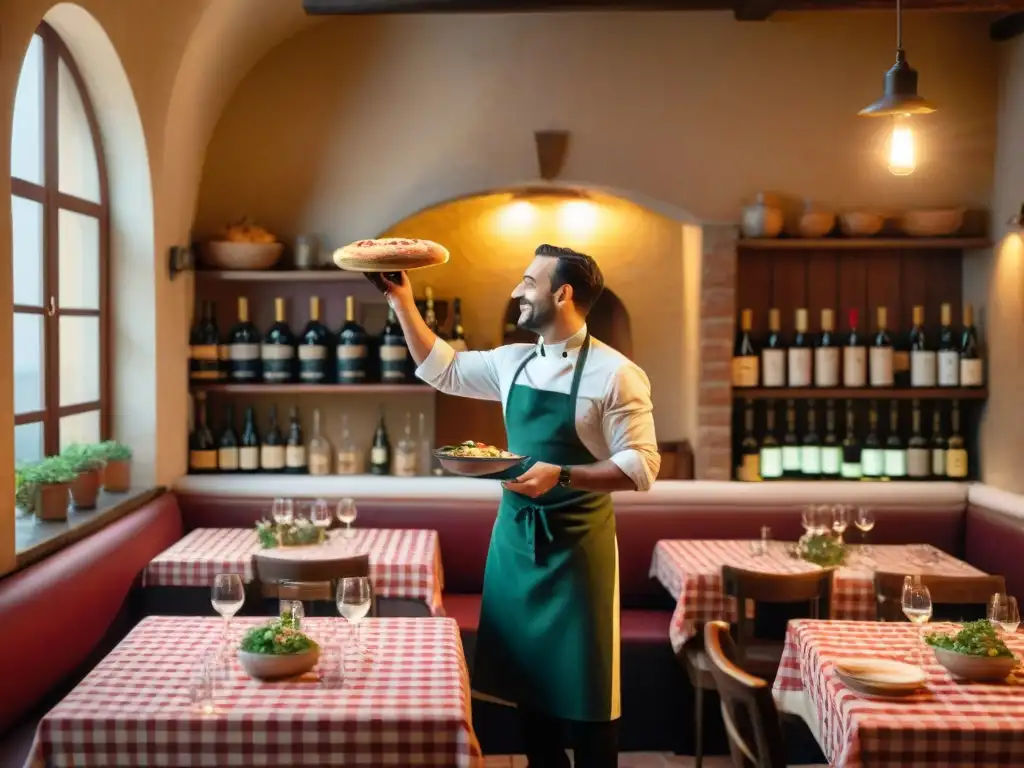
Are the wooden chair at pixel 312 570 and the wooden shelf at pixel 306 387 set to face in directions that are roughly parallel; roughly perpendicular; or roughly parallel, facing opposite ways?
roughly parallel, facing opposite ways

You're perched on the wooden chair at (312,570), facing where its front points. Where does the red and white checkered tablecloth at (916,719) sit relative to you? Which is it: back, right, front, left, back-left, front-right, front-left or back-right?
back-right

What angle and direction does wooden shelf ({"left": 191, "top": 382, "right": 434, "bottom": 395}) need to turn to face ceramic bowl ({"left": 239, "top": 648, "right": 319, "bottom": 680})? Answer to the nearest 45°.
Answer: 0° — it already faces it

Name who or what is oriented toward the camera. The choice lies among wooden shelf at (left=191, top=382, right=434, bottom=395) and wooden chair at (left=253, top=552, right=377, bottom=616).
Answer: the wooden shelf

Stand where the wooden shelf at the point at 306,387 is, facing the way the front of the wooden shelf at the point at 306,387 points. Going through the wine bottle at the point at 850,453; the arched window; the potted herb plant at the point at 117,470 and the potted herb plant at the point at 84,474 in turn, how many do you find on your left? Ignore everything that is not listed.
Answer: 1

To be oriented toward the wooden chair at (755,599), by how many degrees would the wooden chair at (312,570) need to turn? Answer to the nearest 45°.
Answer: approximately 90° to its right

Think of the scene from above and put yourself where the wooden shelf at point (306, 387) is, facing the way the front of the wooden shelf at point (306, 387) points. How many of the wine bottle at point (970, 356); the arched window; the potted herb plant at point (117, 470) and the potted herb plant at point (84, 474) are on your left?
1

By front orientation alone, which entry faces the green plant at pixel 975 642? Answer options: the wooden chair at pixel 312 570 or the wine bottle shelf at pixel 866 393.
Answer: the wine bottle shelf

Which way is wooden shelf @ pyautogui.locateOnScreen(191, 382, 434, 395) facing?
toward the camera

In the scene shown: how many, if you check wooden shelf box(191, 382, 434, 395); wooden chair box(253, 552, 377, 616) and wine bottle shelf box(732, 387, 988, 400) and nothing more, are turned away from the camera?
1

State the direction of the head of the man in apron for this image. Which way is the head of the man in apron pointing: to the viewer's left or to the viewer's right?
to the viewer's left

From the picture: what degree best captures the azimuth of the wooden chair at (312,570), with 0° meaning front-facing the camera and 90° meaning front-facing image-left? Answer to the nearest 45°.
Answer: approximately 180°

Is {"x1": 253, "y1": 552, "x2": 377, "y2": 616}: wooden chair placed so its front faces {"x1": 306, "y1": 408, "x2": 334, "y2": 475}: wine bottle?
yes

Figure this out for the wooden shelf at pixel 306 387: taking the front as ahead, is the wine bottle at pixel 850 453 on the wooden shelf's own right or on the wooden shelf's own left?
on the wooden shelf's own left
